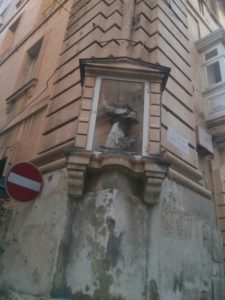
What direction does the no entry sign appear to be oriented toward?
toward the camera
